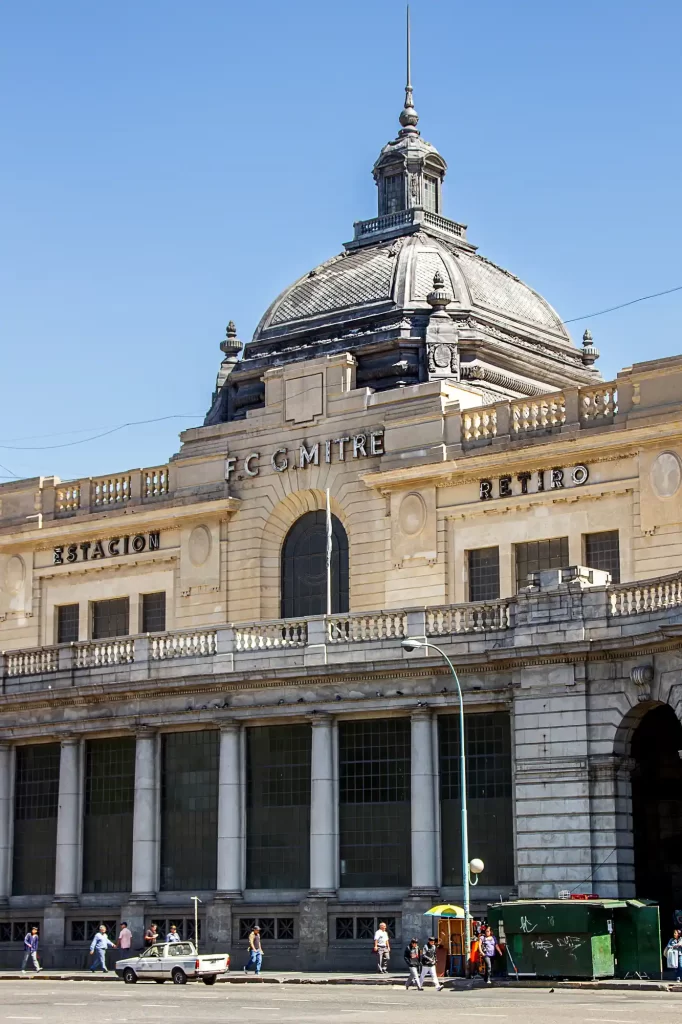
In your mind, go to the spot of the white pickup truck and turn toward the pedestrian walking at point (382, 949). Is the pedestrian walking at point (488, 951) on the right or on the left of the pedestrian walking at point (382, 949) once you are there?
right

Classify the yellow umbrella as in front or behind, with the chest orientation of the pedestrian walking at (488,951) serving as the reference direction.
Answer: behind

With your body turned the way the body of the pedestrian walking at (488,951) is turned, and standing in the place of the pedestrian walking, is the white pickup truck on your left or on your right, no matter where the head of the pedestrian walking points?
on your right

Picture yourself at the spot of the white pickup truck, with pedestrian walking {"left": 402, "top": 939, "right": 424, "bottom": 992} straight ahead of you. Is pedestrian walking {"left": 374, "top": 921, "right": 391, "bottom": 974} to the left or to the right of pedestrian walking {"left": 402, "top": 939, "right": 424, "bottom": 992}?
left

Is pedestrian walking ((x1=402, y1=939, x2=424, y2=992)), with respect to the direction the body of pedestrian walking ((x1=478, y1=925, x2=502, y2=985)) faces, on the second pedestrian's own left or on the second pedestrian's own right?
on the second pedestrian's own right

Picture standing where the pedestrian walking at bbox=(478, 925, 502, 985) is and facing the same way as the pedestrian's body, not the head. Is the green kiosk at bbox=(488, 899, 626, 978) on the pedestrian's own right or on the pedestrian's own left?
on the pedestrian's own left

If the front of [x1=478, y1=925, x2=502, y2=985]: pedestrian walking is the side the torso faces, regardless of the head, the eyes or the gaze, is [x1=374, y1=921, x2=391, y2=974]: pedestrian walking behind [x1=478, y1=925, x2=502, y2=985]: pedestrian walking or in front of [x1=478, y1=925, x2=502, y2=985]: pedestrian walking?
behind

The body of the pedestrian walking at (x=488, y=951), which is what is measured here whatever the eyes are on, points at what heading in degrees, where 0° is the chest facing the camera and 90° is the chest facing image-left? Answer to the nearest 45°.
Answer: approximately 0°

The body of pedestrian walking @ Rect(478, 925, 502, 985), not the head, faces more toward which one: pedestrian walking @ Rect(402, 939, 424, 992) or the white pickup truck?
the pedestrian walking

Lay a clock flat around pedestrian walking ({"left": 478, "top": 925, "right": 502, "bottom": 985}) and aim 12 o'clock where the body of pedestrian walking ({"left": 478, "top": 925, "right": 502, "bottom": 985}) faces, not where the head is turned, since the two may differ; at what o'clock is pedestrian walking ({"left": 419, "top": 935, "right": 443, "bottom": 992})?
pedestrian walking ({"left": 419, "top": 935, "right": 443, "bottom": 992}) is roughly at 3 o'clock from pedestrian walking ({"left": 478, "top": 925, "right": 502, "bottom": 985}).

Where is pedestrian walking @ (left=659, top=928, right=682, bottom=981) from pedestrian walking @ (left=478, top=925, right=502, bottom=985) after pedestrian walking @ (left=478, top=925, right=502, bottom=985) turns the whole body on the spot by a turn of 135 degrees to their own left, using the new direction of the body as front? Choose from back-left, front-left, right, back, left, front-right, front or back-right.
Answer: front-right
